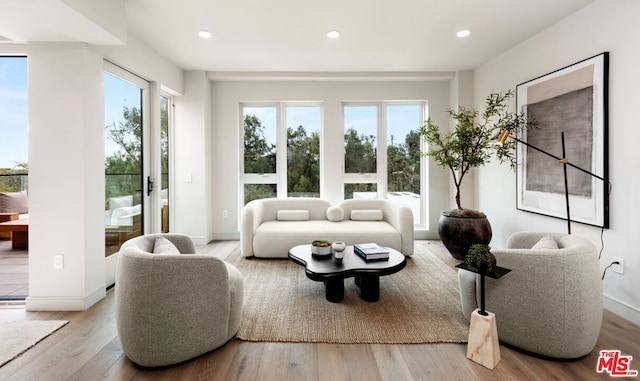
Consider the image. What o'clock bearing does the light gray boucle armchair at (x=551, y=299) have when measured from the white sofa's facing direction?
The light gray boucle armchair is roughly at 11 o'clock from the white sofa.

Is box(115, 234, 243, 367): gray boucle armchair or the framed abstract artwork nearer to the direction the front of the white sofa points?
the gray boucle armchair

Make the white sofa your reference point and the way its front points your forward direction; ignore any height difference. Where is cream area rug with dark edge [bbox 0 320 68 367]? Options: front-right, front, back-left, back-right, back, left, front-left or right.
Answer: front-right

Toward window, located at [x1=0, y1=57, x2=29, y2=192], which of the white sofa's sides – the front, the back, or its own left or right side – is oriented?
right

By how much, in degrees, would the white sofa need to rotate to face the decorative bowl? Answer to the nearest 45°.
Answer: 0° — it already faces it

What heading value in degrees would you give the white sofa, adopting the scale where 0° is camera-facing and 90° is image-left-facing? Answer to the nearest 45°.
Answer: approximately 0°

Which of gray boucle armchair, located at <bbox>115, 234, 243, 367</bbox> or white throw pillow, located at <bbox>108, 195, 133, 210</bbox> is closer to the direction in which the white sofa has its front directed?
the gray boucle armchair

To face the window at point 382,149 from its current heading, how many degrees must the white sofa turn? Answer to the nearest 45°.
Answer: approximately 135° to its left
